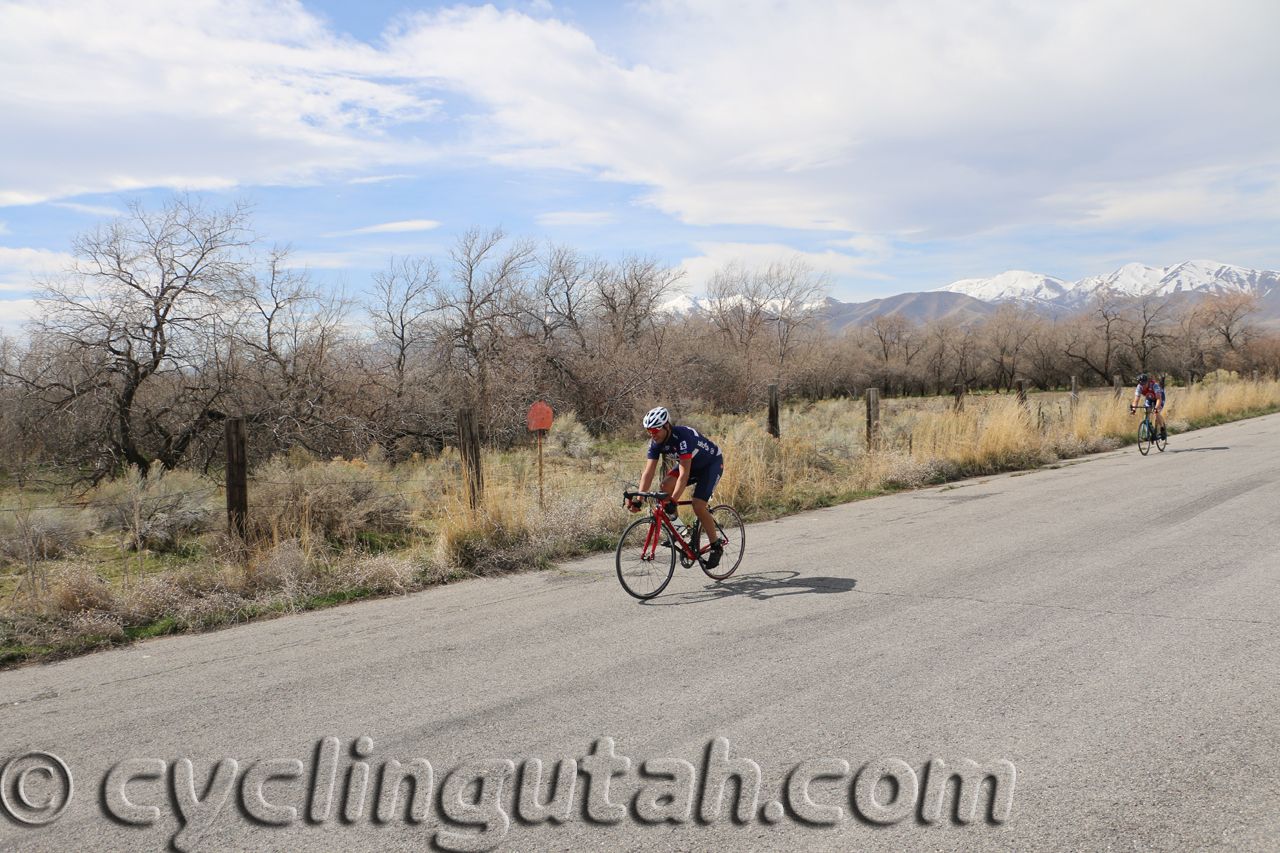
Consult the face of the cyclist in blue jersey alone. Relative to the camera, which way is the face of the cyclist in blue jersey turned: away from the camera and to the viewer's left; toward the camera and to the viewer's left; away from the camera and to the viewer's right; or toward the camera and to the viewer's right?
toward the camera and to the viewer's left

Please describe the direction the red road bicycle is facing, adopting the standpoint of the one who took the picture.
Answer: facing the viewer and to the left of the viewer

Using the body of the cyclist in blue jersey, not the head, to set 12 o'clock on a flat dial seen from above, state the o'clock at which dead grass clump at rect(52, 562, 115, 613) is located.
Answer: The dead grass clump is roughly at 1 o'clock from the cyclist in blue jersey.

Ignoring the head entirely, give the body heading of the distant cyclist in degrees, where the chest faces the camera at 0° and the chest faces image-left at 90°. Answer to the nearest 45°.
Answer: approximately 45°

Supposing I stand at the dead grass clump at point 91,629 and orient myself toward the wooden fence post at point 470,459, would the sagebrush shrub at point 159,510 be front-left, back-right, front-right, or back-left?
front-left

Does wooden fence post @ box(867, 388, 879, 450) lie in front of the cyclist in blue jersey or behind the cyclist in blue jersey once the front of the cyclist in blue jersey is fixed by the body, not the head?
behind

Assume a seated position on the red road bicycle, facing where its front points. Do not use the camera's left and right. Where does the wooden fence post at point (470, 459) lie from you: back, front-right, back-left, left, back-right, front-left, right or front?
right

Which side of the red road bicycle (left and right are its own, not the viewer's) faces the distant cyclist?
back

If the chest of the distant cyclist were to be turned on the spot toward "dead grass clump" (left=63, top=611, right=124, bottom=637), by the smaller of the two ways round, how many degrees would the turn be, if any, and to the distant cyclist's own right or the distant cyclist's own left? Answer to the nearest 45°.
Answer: approximately 45° to the distant cyclist's own left

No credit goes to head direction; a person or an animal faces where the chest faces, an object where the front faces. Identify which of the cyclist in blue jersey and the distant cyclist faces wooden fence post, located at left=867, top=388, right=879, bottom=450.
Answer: the distant cyclist

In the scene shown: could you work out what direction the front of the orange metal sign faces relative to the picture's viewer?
facing the viewer

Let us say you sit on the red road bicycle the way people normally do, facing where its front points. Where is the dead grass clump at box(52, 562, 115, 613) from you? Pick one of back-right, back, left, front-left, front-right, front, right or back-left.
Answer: front-right

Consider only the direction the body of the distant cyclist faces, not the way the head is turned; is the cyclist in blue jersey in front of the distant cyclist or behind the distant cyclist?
in front

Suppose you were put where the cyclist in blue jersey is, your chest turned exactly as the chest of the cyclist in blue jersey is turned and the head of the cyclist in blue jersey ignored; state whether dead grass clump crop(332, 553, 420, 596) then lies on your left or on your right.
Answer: on your right

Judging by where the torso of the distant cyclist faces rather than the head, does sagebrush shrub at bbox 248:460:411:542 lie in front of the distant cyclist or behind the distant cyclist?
in front

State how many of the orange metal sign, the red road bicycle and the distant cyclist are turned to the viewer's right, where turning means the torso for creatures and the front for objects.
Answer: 0
